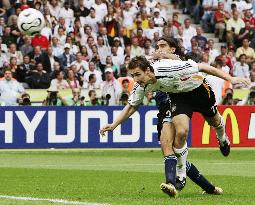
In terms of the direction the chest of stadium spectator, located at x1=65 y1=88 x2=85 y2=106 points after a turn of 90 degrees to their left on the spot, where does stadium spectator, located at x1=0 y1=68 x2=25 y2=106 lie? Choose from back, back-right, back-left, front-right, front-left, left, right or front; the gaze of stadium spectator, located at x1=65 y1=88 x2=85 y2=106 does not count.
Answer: back

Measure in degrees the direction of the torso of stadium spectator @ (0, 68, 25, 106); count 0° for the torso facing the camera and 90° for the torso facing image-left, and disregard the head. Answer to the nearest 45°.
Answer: approximately 0°

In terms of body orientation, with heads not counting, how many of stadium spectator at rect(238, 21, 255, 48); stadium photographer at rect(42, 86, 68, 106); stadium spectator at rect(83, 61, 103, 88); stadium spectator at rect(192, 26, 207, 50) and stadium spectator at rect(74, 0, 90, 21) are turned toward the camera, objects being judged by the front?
5

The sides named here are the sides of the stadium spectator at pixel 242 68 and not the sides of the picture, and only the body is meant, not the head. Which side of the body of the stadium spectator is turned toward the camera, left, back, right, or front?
front

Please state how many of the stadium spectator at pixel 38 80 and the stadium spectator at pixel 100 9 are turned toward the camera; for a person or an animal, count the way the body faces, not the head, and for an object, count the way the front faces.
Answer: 2

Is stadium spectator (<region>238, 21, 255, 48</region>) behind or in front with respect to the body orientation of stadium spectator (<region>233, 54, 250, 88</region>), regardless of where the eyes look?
behind

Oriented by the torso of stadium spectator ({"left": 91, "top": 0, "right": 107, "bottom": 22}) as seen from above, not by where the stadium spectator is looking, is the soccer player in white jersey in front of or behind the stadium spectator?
in front

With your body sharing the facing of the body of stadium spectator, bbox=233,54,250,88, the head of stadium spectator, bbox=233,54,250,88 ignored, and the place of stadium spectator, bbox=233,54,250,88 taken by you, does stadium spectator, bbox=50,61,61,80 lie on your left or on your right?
on your right

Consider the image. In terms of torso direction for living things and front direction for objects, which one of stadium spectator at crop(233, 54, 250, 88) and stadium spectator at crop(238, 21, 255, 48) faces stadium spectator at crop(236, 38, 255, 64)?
stadium spectator at crop(238, 21, 255, 48)

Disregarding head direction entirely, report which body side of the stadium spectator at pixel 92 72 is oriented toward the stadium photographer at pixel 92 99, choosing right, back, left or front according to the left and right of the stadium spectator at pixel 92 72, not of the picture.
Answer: front

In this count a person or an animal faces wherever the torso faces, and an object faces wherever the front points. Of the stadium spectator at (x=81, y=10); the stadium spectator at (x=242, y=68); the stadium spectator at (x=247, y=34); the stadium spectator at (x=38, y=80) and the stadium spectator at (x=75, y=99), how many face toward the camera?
5

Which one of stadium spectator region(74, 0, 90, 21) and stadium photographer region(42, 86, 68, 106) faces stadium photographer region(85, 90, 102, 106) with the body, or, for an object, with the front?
stadium spectator region(74, 0, 90, 21)

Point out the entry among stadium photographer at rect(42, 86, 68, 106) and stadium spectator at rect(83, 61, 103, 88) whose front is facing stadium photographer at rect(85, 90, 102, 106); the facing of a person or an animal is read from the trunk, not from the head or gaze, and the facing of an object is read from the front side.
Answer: stadium spectator at rect(83, 61, 103, 88)

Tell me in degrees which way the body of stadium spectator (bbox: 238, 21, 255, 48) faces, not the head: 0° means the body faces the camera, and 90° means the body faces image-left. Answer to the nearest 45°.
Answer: approximately 0°
